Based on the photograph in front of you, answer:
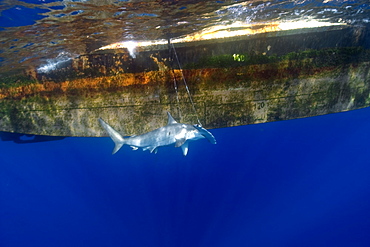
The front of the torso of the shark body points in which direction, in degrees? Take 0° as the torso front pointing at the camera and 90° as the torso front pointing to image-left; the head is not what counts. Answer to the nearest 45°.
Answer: approximately 270°
